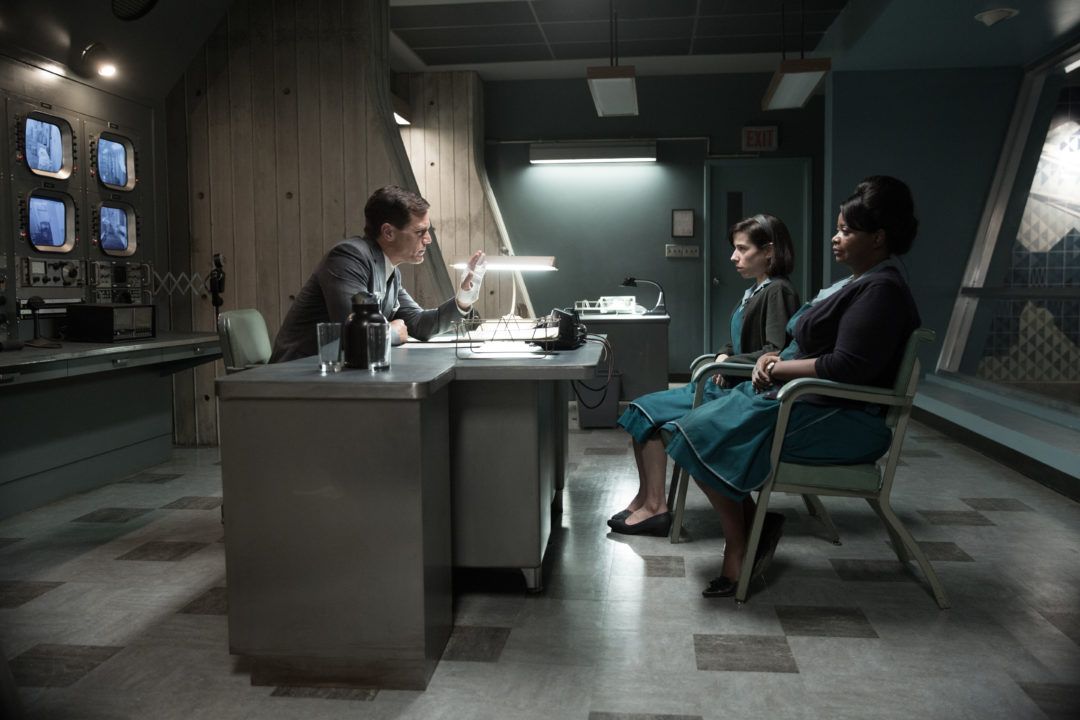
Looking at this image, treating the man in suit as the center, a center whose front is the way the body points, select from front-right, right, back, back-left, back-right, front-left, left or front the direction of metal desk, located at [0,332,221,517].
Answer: back-left

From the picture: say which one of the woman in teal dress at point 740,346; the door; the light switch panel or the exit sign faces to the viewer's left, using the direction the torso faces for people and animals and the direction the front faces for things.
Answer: the woman in teal dress

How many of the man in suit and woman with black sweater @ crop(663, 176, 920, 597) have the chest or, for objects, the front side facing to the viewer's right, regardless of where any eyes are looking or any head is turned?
1

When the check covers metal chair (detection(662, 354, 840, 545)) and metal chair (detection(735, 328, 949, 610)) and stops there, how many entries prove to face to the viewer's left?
2

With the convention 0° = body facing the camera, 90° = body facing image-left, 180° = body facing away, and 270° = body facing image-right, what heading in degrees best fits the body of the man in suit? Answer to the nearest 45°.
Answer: approximately 270°

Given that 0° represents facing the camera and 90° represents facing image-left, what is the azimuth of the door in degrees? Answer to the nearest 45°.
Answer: approximately 0°

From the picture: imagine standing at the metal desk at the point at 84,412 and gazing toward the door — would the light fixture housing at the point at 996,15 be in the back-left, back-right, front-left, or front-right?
front-right

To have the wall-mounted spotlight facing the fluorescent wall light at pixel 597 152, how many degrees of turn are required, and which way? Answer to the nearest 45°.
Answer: approximately 90° to its left

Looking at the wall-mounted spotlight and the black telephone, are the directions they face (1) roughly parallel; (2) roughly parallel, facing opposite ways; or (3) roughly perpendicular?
roughly parallel, facing opposite ways

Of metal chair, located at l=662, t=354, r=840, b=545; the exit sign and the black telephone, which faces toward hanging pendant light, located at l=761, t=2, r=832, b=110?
the exit sign

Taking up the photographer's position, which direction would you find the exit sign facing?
facing the viewer

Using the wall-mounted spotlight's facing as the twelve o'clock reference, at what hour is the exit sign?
The exit sign is roughly at 10 o'clock from the wall-mounted spotlight.

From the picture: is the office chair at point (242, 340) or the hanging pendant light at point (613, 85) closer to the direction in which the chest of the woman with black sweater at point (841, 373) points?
the office chair

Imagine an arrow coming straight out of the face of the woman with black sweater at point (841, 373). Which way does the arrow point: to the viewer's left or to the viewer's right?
to the viewer's left

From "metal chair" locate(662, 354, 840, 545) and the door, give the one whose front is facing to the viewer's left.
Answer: the metal chair

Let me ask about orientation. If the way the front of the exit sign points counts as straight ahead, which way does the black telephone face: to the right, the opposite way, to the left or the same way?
to the right

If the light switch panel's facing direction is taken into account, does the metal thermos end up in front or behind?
in front

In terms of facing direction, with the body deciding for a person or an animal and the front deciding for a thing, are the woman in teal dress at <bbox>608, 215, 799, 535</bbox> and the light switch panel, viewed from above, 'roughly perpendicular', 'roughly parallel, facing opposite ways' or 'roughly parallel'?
roughly perpendicular

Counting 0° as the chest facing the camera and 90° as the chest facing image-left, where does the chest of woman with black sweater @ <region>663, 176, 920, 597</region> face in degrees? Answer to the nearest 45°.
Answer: approximately 90°

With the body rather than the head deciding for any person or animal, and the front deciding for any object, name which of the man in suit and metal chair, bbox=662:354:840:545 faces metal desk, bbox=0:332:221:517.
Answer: the metal chair

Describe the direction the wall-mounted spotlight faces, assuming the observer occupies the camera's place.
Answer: facing the viewer and to the right of the viewer

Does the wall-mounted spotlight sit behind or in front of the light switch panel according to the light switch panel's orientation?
in front

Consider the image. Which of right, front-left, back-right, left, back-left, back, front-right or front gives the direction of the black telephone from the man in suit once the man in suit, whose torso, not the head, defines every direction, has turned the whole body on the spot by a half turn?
back-left
